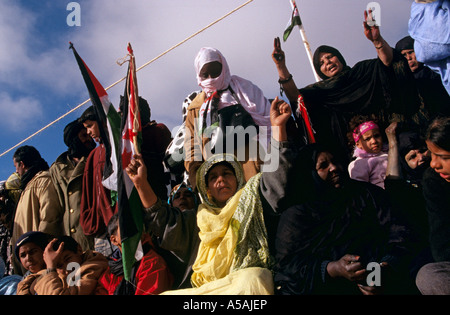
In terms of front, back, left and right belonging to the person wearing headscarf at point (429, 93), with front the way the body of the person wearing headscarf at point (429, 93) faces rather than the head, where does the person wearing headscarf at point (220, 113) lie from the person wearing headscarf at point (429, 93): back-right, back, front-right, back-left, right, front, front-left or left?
front-right

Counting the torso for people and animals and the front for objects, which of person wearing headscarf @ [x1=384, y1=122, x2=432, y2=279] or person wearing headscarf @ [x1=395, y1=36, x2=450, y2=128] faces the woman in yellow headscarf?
person wearing headscarf @ [x1=395, y1=36, x2=450, y2=128]

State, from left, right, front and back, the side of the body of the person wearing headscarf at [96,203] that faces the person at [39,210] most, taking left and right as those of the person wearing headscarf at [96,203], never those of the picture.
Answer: right

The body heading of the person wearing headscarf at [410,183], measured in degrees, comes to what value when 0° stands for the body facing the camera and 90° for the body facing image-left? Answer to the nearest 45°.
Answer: approximately 315°

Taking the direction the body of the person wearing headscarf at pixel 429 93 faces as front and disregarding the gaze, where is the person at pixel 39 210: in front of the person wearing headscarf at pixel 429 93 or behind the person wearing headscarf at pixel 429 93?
in front

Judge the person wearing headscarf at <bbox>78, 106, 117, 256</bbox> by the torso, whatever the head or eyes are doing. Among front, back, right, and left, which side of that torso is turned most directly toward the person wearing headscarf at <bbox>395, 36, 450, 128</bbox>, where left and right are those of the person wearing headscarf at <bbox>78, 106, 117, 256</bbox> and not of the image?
left

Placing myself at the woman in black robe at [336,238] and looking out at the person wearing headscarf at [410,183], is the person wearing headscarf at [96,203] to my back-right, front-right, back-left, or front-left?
back-left

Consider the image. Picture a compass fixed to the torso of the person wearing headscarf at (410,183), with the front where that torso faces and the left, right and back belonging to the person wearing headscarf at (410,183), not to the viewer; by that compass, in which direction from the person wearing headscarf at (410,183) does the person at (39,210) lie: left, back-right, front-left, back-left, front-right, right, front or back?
back-right

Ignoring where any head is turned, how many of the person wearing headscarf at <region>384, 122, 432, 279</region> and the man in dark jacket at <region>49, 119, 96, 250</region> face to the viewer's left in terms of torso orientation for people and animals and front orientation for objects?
0

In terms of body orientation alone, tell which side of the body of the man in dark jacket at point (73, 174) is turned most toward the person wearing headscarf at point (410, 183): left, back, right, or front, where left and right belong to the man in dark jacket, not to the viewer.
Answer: front

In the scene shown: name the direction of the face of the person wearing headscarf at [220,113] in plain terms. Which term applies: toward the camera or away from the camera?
toward the camera

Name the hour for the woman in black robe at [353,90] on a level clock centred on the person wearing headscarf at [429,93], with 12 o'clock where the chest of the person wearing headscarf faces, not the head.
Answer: The woman in black robe is roughly at 2 o'clock from the person wearing headscarf.

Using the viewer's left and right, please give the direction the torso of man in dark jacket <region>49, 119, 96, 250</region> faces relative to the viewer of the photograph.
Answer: facing the viewer and to the right of the viewer
